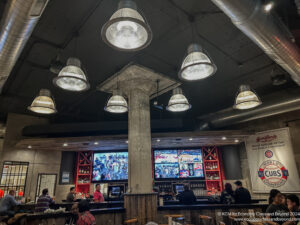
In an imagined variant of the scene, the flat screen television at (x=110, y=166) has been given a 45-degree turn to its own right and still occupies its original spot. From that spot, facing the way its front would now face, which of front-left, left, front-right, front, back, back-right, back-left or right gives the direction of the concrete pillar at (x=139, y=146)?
front-left

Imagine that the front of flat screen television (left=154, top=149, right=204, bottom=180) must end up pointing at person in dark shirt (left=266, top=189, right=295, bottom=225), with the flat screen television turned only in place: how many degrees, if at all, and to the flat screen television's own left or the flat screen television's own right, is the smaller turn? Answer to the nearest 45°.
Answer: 0° — it already faces them

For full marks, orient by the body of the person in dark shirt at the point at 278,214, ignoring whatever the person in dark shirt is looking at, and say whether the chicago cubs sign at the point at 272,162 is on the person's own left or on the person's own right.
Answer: on the person's own left

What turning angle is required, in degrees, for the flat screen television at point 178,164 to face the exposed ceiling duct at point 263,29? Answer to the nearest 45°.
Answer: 0° — it already faces it

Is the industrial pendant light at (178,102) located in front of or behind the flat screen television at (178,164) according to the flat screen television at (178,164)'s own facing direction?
in front

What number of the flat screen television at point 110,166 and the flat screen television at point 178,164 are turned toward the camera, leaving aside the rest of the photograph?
2

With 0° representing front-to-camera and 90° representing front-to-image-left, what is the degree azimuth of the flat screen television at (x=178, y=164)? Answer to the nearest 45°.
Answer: approximately 0°

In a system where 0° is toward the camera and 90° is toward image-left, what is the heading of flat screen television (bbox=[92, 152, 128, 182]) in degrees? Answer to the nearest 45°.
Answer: approximately 0°

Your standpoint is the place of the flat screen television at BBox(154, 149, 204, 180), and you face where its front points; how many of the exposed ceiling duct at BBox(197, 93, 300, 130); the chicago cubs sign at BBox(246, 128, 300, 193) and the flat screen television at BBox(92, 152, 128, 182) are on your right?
1
